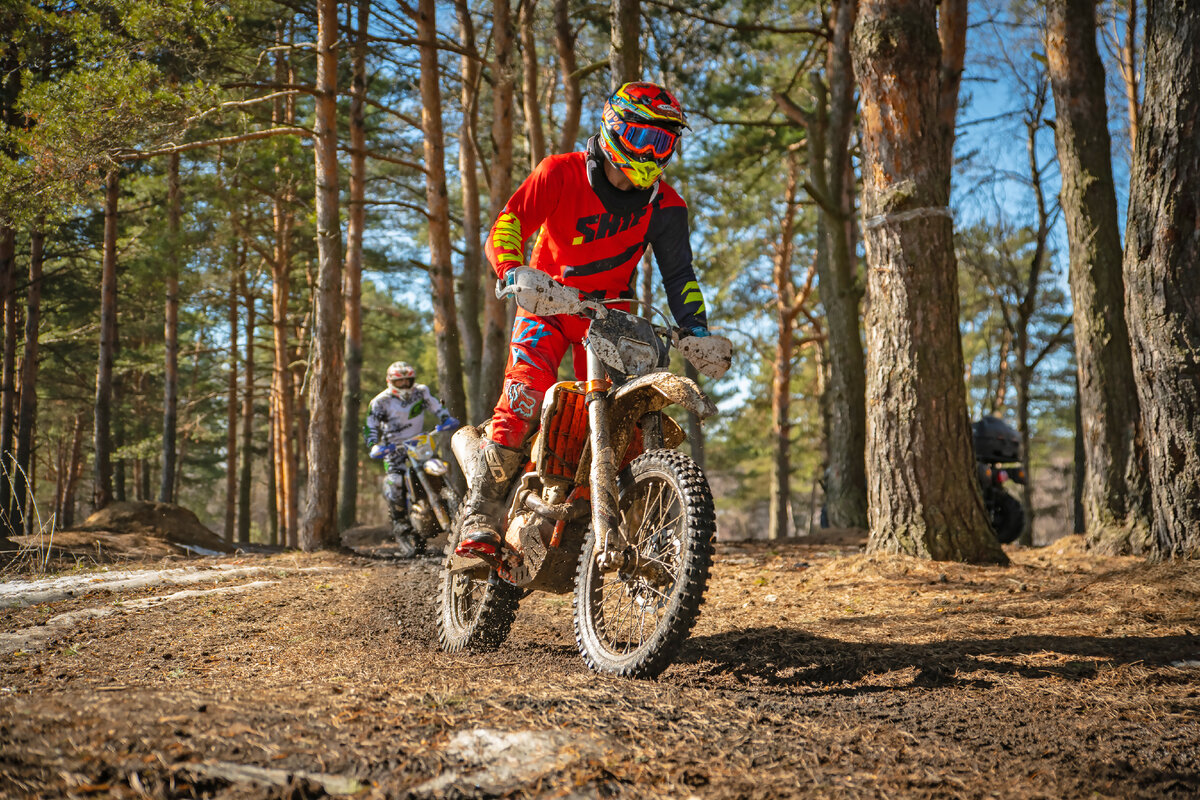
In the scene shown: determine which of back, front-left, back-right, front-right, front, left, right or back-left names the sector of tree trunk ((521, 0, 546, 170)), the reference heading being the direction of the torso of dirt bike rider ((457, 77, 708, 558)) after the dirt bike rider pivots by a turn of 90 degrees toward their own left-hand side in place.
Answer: front-left

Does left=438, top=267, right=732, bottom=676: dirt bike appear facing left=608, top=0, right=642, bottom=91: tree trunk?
no

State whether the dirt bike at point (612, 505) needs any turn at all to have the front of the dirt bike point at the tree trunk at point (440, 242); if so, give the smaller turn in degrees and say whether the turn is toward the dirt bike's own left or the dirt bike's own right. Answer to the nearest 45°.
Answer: approximately 135° to the dirt bike's own left

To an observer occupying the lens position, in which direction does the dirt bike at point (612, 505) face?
facing the viewer and to the right of the viewer

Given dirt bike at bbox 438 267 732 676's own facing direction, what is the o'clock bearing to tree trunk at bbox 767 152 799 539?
The tree trunk is roughly at 8 o'clock from the dirt bike.

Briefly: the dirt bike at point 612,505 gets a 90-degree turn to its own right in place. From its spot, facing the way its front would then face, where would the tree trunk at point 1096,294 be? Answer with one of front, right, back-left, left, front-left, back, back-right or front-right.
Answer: back

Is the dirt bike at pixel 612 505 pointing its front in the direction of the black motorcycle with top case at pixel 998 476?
no

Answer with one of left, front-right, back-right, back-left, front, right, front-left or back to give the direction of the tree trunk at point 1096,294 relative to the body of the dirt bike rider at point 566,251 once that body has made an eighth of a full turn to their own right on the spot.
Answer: back-left

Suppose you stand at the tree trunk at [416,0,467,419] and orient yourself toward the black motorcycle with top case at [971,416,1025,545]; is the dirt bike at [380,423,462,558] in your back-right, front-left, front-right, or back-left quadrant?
front-right

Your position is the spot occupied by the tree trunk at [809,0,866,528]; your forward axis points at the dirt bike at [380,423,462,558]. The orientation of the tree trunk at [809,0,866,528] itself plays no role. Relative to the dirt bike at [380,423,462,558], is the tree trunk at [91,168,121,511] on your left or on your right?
right

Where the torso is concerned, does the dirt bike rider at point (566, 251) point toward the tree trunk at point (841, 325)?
no
